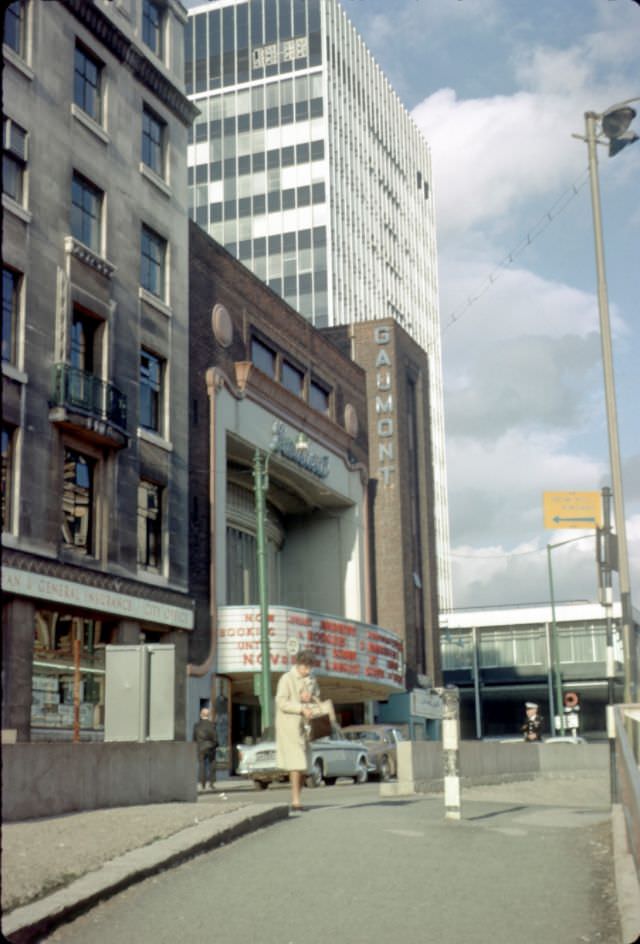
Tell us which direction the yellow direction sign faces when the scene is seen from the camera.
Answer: facing the viewer

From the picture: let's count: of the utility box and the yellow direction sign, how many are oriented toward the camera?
2

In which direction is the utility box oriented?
toward the camera

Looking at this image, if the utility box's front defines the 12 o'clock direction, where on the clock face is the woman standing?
The woman standing is roughly at 11 o'clock from the utility box.

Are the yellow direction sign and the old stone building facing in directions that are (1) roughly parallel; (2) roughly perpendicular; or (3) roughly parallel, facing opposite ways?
roughly perpendicular

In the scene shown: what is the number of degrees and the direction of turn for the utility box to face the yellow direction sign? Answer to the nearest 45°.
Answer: approximately 135° to its left

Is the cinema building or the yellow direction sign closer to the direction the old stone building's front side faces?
the yellow direction sign

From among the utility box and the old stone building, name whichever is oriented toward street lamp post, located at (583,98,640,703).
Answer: the old stone building

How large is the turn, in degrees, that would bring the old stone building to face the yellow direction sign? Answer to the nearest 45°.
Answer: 0° — it already faces it

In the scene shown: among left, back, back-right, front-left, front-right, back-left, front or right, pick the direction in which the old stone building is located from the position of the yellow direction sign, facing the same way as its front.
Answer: right

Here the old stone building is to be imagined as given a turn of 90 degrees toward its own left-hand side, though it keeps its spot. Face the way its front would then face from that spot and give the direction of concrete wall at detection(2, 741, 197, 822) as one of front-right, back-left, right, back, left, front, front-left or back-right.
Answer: back-right

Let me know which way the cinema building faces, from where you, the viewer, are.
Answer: facing the viewer and to the right of the viewer
